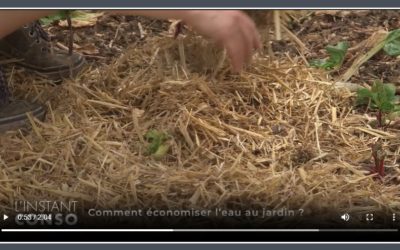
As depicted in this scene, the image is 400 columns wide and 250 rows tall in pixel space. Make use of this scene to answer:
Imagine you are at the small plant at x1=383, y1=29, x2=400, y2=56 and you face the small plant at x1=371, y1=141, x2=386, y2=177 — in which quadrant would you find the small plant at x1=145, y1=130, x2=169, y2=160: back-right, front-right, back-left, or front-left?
front-right

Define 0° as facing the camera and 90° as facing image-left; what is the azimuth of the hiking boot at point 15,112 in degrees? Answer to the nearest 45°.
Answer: approximately 270°

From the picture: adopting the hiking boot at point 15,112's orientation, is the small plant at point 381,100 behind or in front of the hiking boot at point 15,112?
in front

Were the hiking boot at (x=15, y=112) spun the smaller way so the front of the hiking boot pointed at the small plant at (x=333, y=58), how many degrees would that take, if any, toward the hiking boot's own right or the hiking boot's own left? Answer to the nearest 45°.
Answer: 0° — it already faces it

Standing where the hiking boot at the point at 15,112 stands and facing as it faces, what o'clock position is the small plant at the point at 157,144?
The small plant is roughly at 1 o'clock from the hiking boot.

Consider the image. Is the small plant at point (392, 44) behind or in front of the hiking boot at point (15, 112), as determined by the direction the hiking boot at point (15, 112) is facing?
in front

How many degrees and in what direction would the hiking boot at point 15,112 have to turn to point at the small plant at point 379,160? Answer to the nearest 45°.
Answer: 0° — it already faces it
